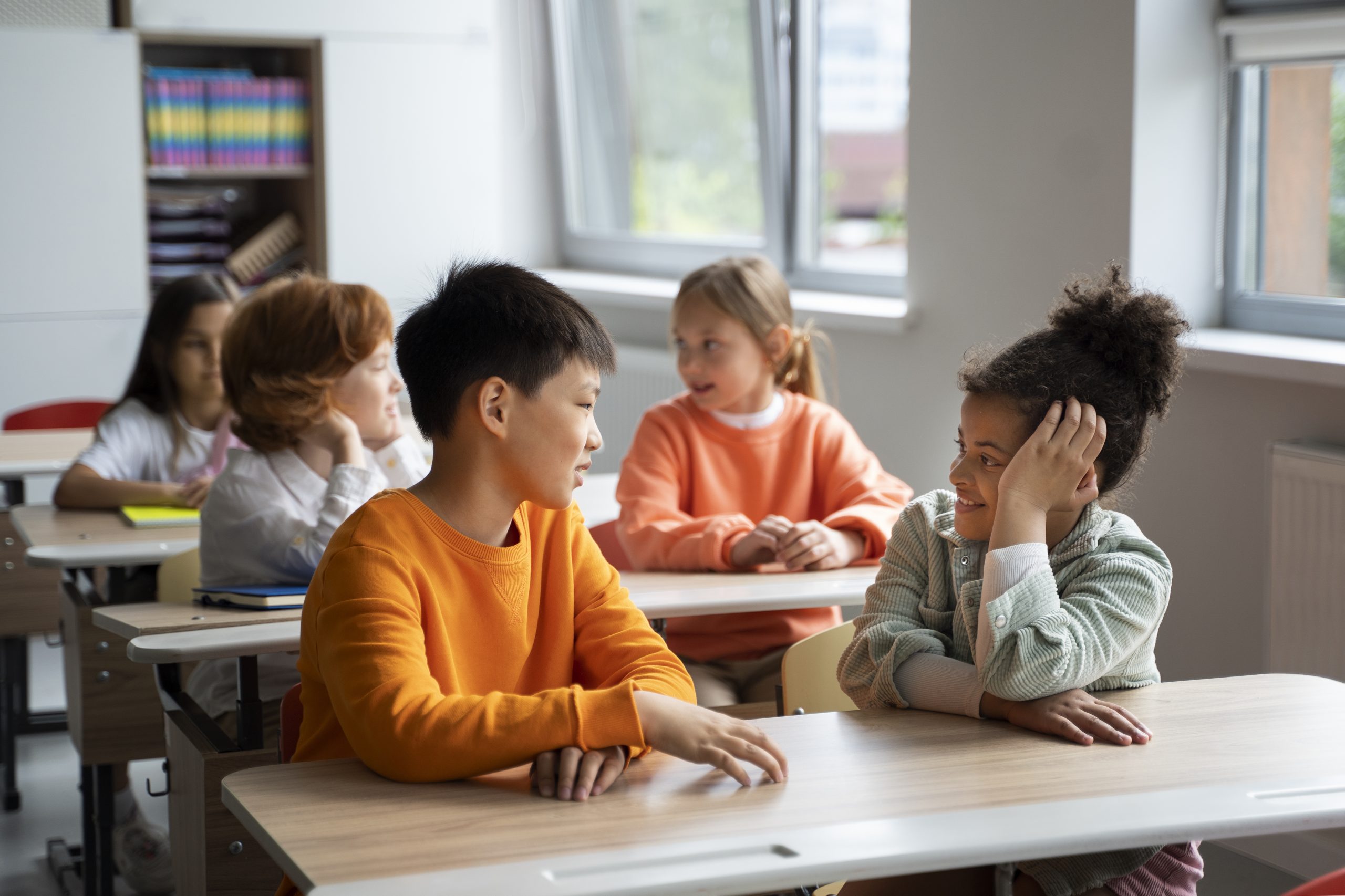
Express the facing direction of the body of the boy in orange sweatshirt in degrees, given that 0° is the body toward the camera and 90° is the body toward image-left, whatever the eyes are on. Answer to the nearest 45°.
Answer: approximately 315°

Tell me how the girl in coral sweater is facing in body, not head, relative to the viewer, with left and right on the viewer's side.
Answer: facing the viewer

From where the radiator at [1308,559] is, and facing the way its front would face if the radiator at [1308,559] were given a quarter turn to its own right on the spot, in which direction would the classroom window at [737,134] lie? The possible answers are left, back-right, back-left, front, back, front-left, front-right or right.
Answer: front

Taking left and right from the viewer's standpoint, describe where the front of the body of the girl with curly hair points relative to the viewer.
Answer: facing the viewer and to the left of the viewer

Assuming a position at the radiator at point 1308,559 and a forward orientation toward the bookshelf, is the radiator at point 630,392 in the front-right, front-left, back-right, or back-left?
front-right

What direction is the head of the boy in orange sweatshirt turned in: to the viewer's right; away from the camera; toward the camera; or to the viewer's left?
to the viewer's right

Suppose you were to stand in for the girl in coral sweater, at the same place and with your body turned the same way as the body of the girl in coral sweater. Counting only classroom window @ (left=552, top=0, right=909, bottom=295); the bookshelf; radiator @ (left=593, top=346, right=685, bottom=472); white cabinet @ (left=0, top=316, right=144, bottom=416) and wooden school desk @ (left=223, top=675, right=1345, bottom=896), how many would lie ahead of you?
1

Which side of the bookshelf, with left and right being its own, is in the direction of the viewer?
front

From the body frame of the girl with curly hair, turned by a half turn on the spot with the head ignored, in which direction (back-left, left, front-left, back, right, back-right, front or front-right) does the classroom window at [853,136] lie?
front-left

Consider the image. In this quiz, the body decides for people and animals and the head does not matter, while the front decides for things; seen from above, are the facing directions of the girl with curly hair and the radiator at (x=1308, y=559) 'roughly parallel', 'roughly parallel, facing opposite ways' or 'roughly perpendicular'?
roughly parallel

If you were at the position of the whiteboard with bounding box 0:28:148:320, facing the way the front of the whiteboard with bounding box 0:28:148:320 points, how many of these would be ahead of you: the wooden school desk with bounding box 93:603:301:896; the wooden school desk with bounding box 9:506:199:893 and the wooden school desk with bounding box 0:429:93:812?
3

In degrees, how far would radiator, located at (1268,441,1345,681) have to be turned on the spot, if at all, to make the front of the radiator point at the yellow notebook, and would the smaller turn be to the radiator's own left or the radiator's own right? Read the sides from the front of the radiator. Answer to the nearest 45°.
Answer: approximately 45° to the radiator's own right

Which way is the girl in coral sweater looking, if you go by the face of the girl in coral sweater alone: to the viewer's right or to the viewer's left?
to the viewer's left

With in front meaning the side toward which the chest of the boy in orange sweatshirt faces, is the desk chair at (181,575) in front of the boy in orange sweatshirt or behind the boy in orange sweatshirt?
behind

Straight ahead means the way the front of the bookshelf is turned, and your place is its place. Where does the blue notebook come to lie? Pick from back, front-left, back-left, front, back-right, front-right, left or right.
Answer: front

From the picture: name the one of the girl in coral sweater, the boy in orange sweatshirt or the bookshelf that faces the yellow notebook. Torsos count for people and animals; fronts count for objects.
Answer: the bookshelf

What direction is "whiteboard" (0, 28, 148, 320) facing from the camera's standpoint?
toward the camera

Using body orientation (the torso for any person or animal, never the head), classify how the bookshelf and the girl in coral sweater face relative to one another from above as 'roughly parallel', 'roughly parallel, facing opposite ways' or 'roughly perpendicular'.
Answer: roughly parallel
